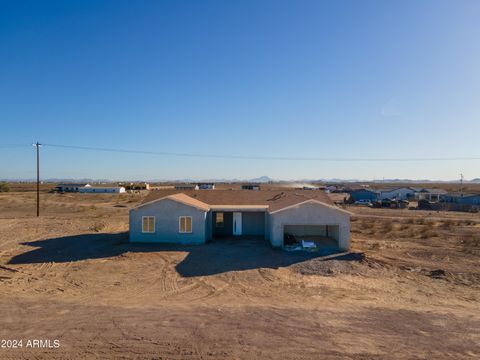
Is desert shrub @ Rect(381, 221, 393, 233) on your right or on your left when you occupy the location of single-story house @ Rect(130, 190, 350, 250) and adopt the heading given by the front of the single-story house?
on your left

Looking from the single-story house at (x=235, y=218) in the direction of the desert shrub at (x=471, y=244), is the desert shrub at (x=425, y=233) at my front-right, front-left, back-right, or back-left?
front-left

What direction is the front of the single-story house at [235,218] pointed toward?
toward the camera

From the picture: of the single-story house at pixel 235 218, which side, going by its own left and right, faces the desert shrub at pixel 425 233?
left

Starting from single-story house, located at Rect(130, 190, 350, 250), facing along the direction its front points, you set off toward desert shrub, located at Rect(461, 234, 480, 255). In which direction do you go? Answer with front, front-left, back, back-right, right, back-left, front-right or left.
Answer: left

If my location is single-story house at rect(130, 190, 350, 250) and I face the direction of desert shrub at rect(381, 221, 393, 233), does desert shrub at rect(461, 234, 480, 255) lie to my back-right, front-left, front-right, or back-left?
front-right

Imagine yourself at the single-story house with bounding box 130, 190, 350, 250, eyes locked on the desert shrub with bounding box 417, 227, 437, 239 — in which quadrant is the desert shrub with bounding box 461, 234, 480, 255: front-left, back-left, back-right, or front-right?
front-right
